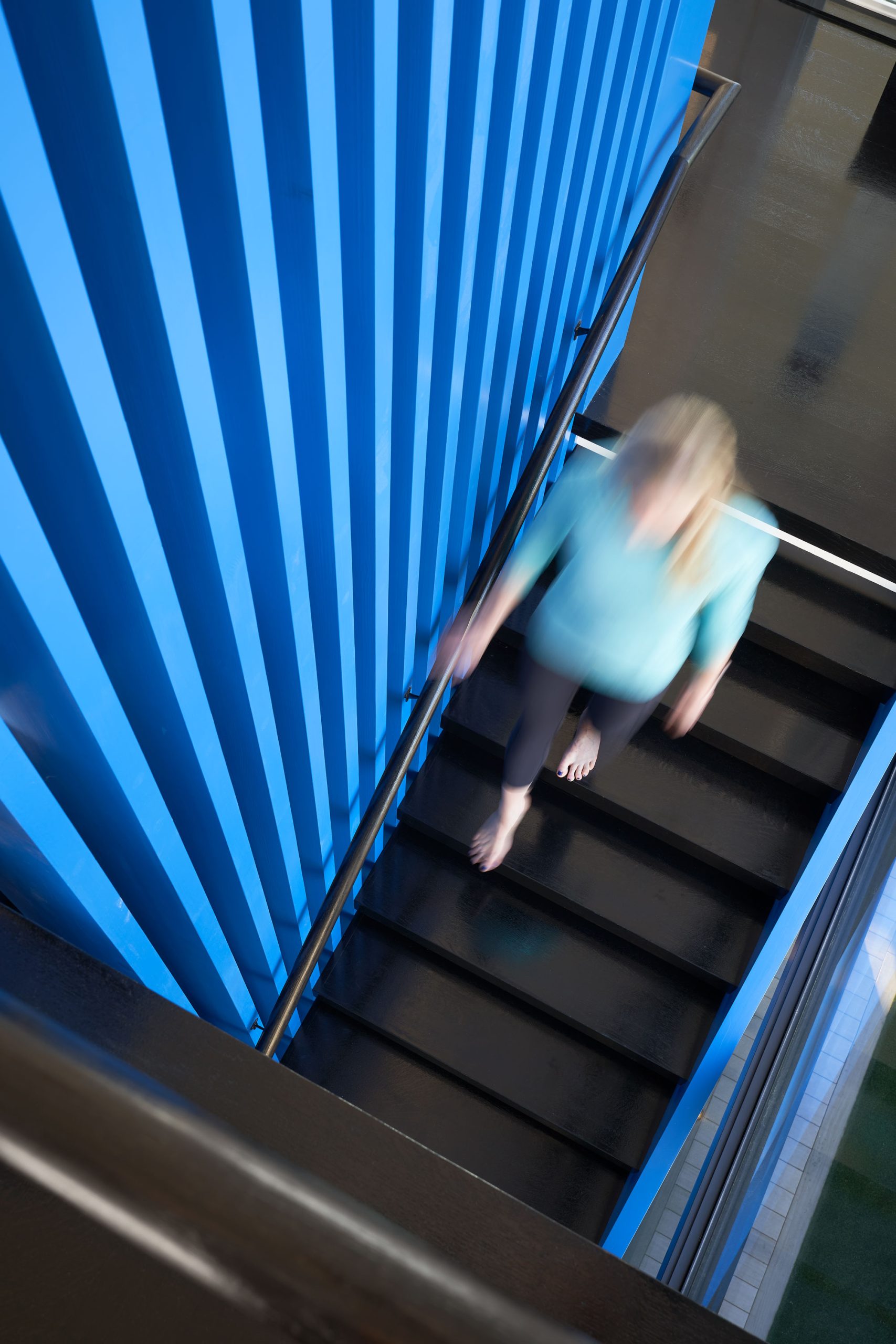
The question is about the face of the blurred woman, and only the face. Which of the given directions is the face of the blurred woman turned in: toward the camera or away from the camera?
toward the camera

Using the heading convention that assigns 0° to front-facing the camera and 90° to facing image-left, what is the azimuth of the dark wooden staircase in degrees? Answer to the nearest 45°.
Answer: approximately 45°
